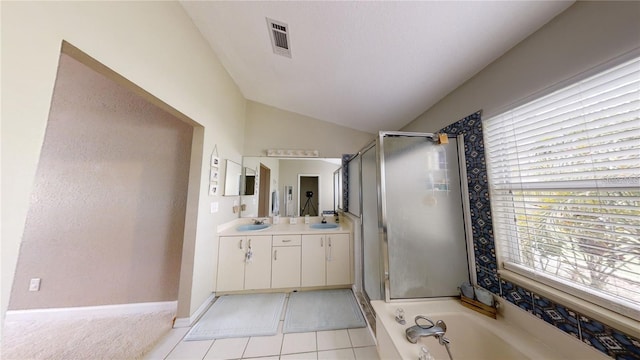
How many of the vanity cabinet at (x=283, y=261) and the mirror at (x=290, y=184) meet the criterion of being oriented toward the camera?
2

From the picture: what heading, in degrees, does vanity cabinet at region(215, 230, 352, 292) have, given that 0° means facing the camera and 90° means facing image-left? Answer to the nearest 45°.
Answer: approximately 0°

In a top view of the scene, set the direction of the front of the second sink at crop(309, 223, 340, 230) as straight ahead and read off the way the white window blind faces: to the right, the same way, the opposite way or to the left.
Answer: to the right

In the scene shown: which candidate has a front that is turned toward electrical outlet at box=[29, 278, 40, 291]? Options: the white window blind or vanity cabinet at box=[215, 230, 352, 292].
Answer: the white window blind

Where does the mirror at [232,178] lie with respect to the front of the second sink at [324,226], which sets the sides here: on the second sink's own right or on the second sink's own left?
on the second sink's own right

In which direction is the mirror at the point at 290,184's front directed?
toward the camera

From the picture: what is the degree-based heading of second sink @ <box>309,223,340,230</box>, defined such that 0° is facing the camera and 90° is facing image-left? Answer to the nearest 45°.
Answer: approximately 0°

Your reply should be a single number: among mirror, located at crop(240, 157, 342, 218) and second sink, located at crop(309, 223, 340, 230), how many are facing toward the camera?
2

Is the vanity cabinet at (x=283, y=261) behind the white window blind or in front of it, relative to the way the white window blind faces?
in front

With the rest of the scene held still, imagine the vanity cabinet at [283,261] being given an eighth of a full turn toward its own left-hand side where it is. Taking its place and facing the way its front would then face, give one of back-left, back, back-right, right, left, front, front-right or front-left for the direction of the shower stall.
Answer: front
